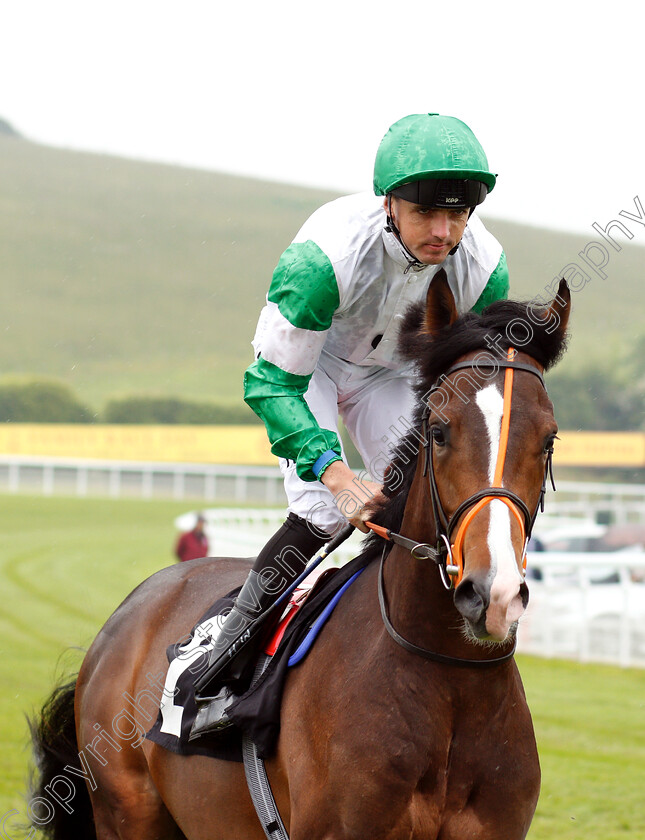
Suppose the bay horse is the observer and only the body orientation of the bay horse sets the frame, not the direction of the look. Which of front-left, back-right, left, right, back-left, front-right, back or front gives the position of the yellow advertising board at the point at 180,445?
back-left

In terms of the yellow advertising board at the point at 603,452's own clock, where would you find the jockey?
The jockey is roughly at 12 o'clock from the yellow advertising board.

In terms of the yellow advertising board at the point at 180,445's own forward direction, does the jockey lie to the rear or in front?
in front

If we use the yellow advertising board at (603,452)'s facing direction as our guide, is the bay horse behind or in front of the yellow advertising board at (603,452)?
in front

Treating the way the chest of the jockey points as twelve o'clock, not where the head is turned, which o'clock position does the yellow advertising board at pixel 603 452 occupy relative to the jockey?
The yellow advertising board is roughly at 8 o'clock from the jockey.

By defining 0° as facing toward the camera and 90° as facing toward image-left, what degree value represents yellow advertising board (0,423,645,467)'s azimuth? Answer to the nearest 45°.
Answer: approximately 0°

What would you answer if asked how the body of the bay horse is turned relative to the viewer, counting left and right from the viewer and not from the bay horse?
facing the viewer and to the right of the viewer

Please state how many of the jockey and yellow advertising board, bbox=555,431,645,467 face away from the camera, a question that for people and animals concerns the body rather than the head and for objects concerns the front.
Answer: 0

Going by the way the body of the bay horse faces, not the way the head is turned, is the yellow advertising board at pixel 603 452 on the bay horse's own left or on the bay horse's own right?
on the bay horse's own left
